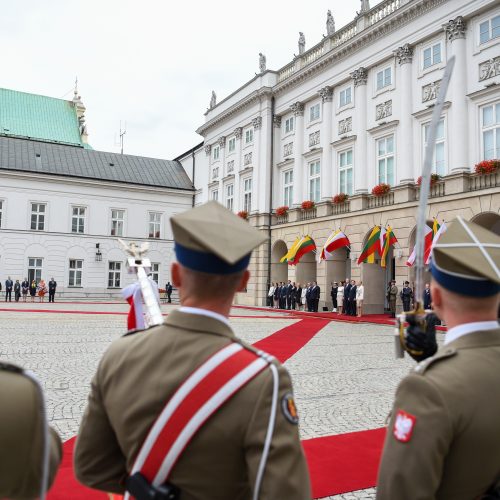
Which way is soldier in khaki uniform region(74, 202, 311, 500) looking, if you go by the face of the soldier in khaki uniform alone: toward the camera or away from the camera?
away from the camera

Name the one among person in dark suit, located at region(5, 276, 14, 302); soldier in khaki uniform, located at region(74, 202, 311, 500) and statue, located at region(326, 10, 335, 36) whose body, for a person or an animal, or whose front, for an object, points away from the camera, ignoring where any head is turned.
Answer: the soldier in khaki uniform

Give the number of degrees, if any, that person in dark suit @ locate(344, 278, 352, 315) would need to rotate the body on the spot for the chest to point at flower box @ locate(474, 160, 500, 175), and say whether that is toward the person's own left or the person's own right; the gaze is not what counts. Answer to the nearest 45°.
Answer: approximately 90° to the person's own left

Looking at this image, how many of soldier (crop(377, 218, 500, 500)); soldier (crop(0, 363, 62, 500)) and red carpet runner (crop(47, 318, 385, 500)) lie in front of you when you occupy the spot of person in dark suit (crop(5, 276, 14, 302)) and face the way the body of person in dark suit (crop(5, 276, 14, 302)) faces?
3

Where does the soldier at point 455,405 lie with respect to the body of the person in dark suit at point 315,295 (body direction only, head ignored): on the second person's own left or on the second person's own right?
on the second person's own left

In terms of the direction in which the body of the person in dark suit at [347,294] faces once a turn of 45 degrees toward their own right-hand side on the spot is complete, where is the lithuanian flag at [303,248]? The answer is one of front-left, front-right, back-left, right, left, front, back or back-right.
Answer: front-right

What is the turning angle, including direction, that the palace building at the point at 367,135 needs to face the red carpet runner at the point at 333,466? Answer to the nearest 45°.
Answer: approximately 45° to its left

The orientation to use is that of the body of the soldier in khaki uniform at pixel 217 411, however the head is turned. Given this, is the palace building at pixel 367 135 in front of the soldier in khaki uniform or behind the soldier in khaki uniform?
in front

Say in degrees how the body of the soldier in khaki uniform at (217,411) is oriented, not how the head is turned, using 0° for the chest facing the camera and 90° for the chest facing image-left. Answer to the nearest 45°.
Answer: approximately 180°
